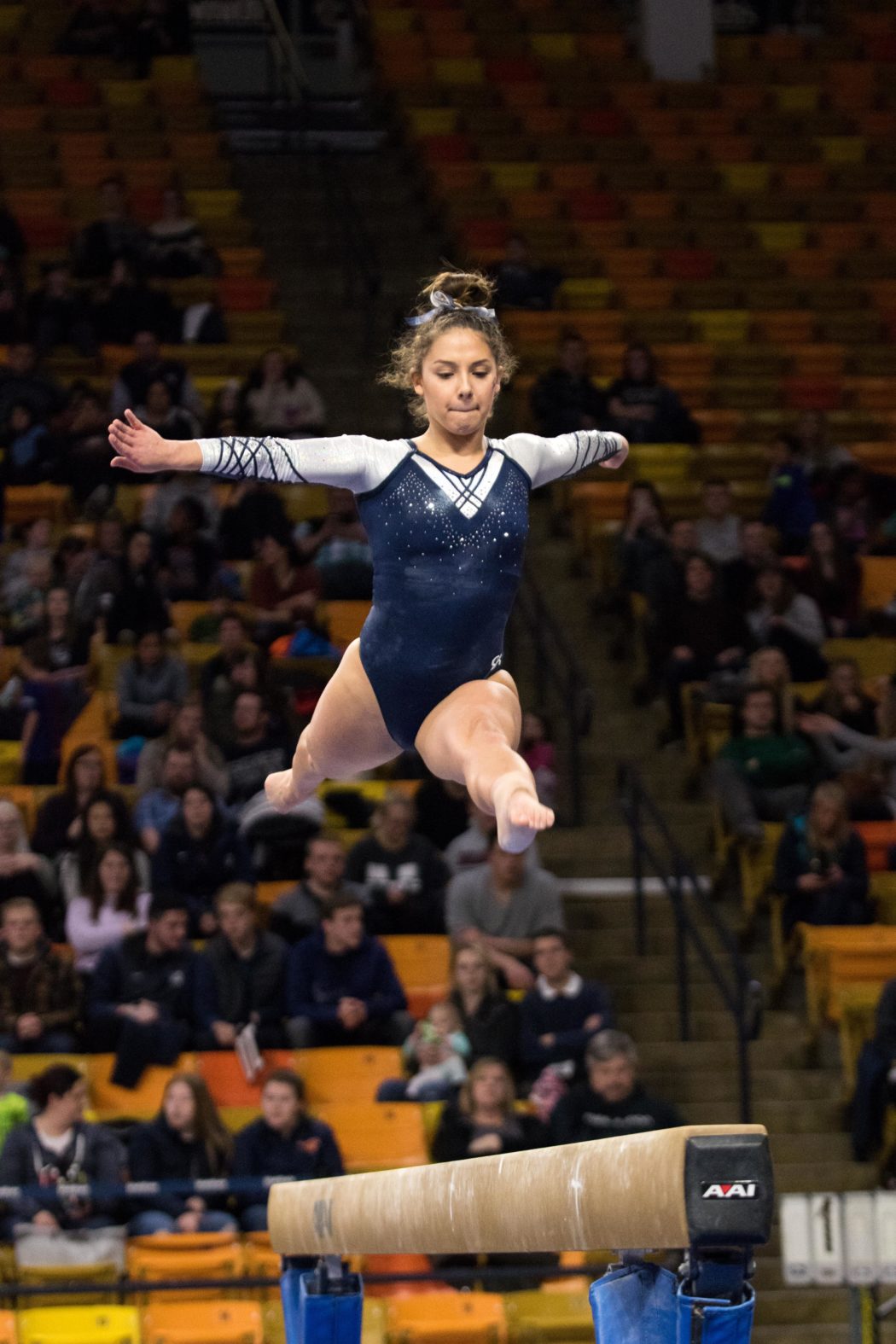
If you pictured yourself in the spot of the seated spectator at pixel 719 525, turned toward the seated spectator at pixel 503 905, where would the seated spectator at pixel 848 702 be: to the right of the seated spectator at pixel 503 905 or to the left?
left

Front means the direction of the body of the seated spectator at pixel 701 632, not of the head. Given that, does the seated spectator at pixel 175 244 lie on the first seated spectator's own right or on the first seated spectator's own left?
on the first seated spectator's own right

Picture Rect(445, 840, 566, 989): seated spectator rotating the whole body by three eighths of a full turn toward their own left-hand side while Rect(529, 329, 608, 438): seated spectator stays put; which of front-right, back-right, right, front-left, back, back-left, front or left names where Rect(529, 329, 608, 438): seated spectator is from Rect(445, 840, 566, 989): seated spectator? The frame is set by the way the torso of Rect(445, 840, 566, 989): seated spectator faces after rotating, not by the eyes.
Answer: front-left

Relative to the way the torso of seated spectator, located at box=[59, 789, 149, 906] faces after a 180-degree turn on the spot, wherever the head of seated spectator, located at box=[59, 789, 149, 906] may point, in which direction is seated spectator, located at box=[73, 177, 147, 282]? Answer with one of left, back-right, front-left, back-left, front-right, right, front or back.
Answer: front

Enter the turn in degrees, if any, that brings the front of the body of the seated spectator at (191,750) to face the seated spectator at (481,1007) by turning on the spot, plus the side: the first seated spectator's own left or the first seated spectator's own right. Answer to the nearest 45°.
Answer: approximately 45° to the first seated spectator's own left

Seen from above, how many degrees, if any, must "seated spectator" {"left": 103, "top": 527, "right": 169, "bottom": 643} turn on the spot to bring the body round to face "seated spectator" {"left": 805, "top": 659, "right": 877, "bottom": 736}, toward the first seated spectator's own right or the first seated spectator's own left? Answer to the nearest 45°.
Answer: approximately 90° to the first seated spectator's own left

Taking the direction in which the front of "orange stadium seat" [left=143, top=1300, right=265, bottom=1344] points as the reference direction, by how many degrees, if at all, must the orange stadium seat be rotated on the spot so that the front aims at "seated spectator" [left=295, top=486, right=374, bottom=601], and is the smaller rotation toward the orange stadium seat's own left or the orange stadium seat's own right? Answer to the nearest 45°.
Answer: approximately 180°

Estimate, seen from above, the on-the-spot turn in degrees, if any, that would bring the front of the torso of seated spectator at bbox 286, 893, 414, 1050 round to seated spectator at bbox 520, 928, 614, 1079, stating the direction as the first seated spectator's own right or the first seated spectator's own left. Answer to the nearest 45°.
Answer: approximately 90° to the first seated spectator's own left
